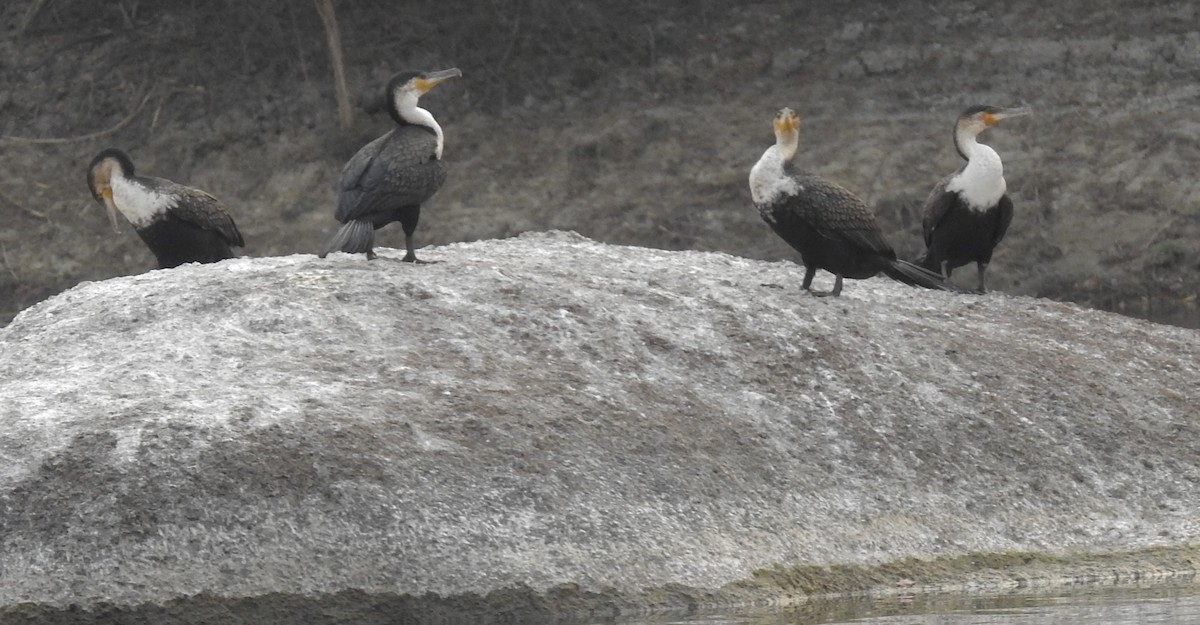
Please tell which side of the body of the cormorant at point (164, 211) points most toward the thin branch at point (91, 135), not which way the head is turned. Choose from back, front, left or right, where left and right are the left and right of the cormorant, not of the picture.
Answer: right

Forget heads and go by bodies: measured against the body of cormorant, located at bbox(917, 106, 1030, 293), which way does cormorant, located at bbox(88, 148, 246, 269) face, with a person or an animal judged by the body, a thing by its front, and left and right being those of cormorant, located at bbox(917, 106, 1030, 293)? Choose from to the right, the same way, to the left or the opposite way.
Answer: to the right

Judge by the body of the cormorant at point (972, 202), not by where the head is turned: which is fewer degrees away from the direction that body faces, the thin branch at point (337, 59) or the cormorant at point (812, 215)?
the cormorant

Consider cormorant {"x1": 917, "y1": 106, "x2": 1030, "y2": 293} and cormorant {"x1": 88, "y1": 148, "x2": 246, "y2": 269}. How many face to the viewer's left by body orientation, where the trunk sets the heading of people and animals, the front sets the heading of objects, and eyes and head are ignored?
1

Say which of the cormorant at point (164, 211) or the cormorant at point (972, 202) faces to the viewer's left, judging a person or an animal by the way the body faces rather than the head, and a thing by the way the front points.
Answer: the cormorant at point (164, 211)

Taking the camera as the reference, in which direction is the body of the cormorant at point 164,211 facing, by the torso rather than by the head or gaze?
to the viewer's left

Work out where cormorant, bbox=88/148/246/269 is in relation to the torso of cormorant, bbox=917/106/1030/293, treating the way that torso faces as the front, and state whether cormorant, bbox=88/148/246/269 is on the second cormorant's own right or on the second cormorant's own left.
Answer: on the second cormorant's own right

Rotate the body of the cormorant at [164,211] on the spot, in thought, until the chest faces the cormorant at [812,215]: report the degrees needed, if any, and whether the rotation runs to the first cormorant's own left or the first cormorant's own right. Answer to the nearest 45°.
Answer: approximately 135° to the first cormorant's own left

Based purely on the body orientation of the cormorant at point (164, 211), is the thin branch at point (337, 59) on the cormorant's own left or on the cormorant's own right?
on the cormorant's own right

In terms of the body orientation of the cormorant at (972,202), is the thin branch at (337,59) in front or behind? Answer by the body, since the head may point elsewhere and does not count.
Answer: behind
